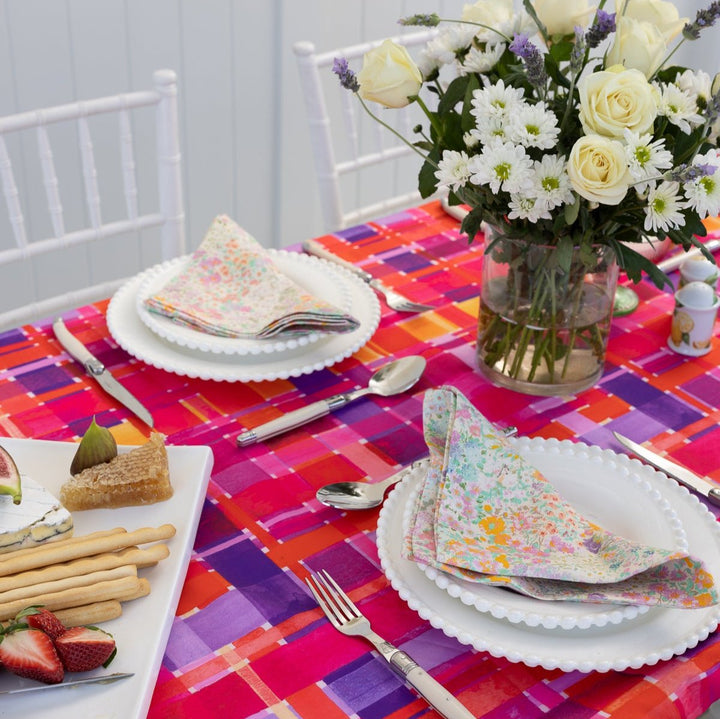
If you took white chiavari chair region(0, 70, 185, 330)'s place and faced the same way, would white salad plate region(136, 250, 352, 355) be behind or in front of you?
in front

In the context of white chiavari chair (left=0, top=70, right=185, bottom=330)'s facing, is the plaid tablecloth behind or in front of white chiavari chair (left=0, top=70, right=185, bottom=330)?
in front

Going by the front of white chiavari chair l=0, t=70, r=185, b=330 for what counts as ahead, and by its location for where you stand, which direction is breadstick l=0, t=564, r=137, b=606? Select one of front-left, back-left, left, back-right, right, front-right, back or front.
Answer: front-right

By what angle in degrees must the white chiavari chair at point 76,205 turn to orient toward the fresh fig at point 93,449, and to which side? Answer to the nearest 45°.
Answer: approximately 45° to its right

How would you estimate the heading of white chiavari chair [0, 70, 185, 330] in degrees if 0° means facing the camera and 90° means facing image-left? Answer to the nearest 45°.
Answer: approximately 315°

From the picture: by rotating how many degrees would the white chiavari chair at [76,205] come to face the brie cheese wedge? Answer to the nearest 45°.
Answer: approximately 45° to its right

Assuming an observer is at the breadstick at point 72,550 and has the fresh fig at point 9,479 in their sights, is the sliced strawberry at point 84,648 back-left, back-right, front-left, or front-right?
back-left

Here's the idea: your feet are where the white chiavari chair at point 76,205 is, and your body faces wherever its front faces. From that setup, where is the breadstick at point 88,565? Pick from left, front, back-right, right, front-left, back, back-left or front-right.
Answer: front-right
